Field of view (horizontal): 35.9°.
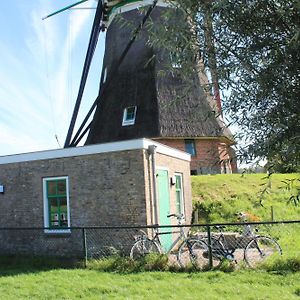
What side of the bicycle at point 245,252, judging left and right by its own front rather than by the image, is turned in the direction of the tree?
right

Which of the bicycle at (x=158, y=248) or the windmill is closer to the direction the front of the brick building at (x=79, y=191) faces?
the bicycle

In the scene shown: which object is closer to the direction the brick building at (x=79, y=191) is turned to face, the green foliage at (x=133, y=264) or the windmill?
the green foliage

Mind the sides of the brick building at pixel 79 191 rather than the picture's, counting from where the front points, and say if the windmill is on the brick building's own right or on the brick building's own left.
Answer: on the brick building's own left

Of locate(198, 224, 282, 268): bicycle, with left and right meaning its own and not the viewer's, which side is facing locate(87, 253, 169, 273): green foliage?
back

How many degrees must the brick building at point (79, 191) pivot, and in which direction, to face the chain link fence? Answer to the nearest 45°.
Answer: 0° — it already faces it

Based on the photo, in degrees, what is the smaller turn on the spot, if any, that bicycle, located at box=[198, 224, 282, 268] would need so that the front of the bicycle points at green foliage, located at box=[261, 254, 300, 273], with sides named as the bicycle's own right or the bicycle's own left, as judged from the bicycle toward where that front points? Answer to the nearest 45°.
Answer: approximately 45° to the bicycle's own right

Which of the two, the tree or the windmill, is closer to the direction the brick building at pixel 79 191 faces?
the tree

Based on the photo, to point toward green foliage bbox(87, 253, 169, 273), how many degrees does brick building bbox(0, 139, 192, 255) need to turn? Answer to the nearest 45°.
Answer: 0° — it already faces it

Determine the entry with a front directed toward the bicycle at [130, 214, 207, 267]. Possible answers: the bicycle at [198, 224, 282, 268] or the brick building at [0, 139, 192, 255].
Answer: the brick building

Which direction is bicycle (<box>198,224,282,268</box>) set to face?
to the viewer's right
